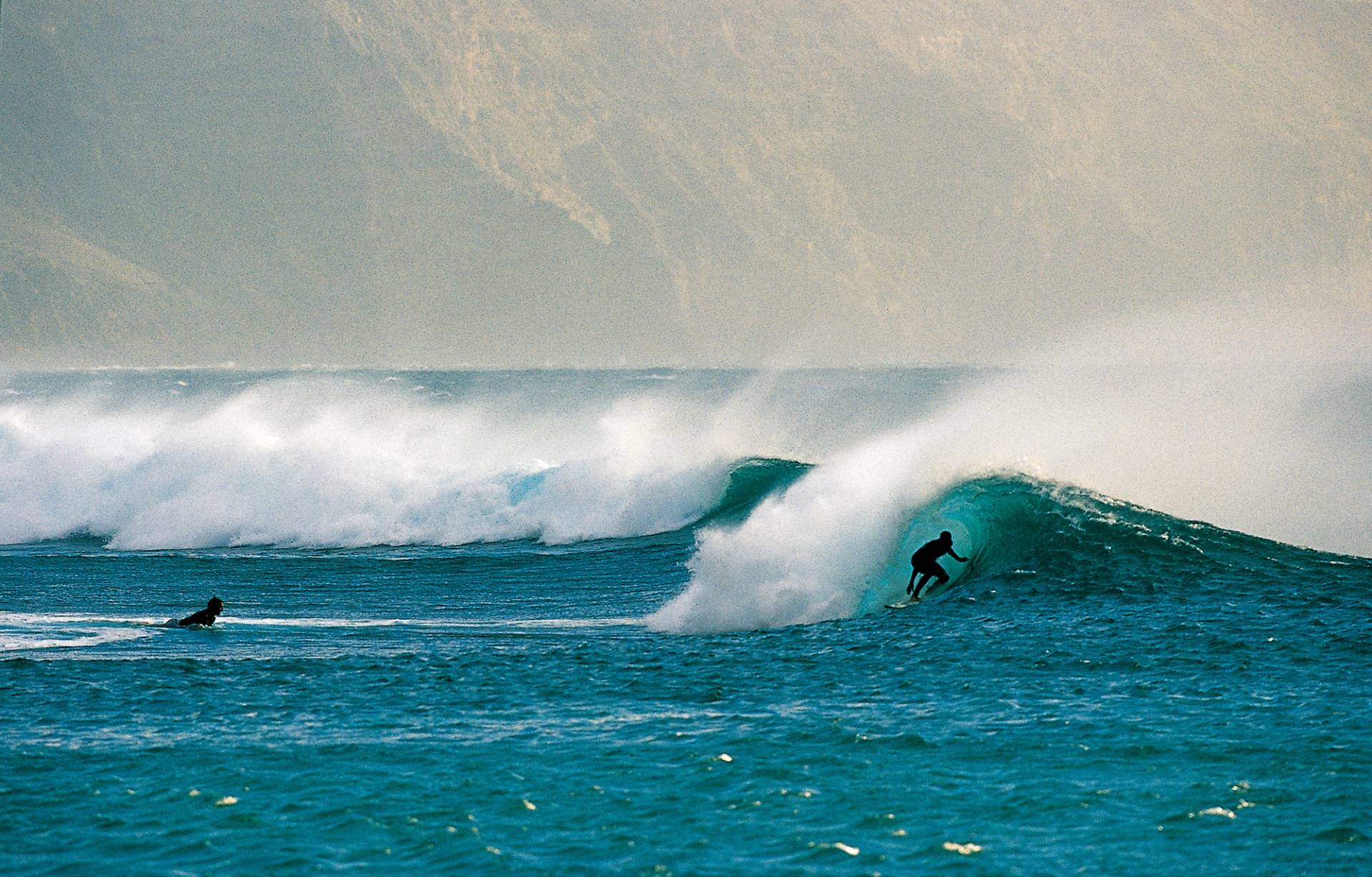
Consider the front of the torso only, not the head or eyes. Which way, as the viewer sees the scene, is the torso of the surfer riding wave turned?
to the viewer's right

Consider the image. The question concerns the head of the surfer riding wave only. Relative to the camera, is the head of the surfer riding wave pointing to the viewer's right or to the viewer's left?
to the viewer's right

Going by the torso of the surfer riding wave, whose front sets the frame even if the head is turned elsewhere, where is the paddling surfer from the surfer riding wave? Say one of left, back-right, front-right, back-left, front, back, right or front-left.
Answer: back
